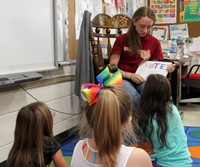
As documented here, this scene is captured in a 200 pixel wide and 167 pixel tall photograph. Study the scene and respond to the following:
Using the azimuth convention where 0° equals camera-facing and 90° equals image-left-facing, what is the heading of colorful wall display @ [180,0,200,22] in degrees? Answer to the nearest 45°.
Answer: approximately 0°

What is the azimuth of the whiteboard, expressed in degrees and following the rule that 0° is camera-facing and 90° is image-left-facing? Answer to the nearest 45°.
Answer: approximately 315°

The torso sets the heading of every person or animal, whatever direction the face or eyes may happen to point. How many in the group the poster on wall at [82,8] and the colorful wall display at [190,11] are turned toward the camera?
2

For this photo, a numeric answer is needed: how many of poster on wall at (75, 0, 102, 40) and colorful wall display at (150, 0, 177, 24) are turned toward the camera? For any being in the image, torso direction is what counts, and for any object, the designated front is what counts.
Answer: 2

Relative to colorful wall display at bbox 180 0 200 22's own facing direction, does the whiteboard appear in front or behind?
in front

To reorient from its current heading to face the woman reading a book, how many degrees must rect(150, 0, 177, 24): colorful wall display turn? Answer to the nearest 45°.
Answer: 0° — it already faces them

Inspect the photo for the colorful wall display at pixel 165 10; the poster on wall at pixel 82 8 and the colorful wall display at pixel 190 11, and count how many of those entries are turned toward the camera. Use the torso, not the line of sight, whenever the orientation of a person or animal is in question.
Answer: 3
